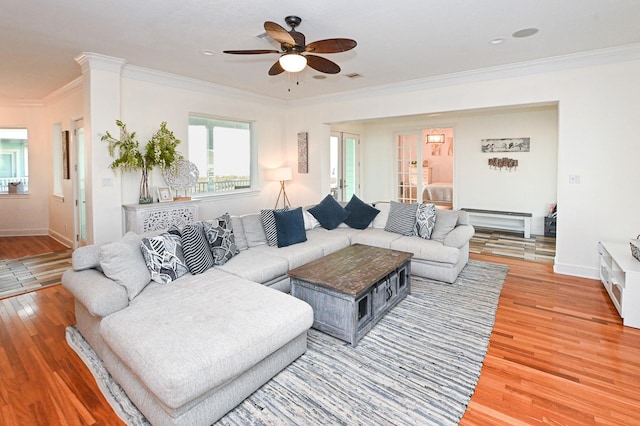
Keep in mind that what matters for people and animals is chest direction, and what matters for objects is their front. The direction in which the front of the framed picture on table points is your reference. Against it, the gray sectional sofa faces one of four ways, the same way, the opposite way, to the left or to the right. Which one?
the same way

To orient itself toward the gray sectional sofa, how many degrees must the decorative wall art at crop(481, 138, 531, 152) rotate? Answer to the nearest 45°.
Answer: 0° — it already faces it

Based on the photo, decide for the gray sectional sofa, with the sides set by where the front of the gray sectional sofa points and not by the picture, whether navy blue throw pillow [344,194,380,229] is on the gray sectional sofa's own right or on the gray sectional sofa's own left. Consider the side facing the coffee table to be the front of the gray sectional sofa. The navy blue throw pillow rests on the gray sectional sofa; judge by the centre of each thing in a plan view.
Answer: on the gray sectional sofa's own left

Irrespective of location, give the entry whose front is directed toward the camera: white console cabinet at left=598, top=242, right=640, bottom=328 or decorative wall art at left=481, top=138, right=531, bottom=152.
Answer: the decorative wall art

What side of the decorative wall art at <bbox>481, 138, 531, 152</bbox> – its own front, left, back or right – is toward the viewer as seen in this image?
front

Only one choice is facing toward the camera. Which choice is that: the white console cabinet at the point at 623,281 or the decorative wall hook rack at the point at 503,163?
the decorative wall hook rack

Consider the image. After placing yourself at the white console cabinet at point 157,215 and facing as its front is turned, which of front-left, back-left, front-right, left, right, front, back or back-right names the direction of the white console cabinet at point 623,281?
front

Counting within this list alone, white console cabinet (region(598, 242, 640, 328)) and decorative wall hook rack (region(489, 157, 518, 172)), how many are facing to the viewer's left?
1

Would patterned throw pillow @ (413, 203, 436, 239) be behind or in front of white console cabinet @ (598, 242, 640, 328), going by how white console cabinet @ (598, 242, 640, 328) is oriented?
in front

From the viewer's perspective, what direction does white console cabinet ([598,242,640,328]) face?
to the viewer's left

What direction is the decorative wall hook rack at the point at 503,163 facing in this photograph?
toward the camera

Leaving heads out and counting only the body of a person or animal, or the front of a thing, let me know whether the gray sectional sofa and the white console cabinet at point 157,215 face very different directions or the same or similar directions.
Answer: same or similar directions

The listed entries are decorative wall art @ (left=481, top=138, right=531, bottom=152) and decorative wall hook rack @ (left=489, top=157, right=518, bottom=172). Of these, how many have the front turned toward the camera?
2
